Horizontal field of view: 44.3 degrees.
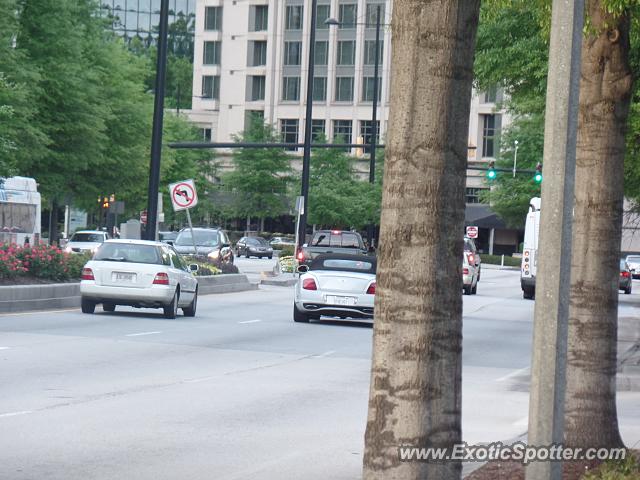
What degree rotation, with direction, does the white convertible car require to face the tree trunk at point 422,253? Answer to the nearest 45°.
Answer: approximately 180°

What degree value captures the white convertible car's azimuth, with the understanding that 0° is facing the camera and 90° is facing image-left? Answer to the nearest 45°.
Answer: approximately 180°

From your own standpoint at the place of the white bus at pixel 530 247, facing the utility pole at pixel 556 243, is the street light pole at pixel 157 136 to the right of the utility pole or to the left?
right

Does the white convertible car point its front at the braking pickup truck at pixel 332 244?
yes

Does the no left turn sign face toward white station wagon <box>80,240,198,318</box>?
yes

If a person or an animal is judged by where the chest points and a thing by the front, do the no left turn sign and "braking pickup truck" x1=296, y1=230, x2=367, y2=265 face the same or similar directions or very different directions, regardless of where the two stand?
very different directions

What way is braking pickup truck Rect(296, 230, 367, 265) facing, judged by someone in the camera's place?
facing away from the viewer

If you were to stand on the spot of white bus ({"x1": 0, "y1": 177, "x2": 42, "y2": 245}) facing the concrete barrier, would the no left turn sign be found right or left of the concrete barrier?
left
